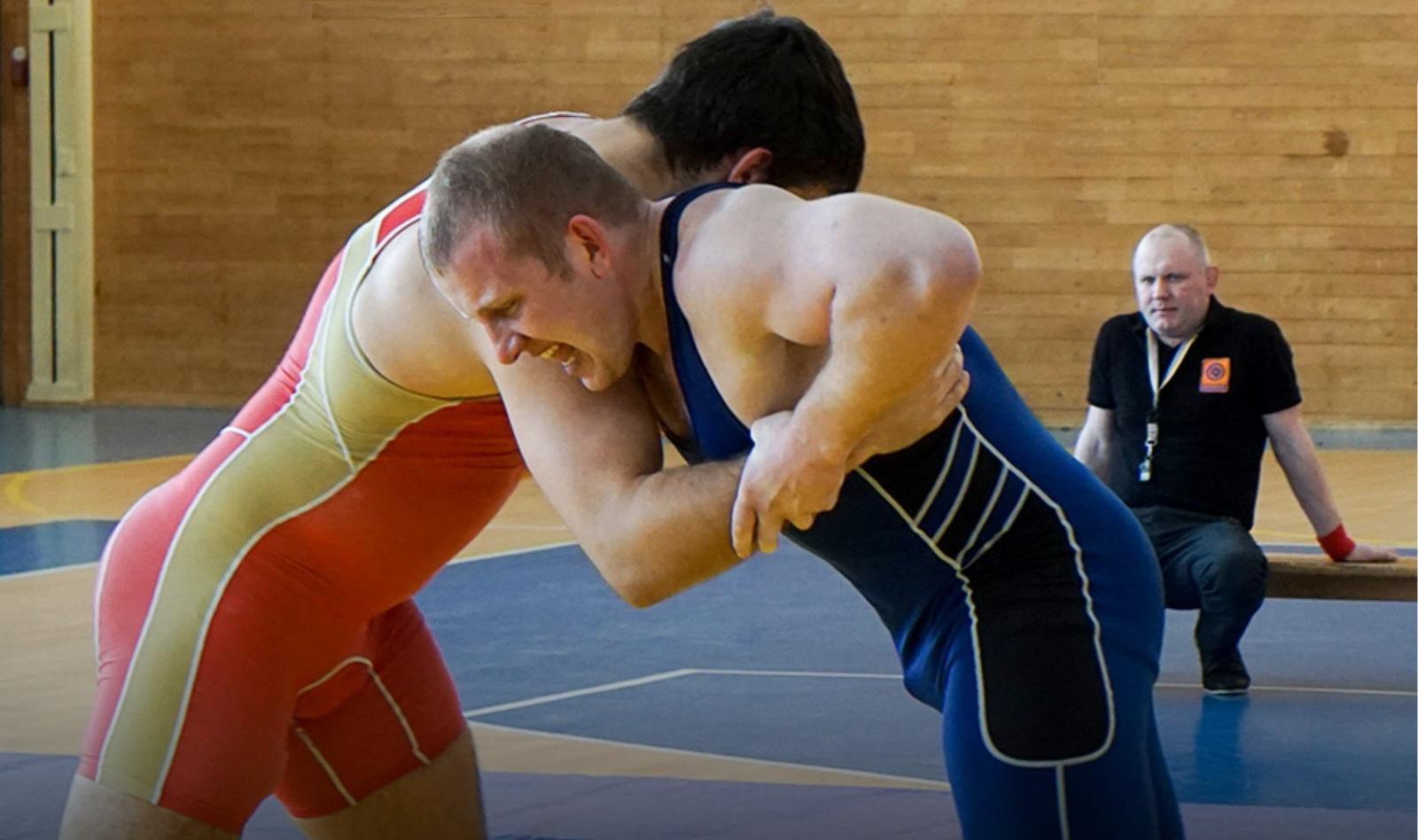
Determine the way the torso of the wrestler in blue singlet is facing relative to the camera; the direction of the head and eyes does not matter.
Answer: to the viewer's left

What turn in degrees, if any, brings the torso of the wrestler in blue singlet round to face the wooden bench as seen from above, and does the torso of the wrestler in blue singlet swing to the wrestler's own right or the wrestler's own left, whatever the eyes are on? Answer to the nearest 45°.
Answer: approximately 90° to the wrestler's own right
